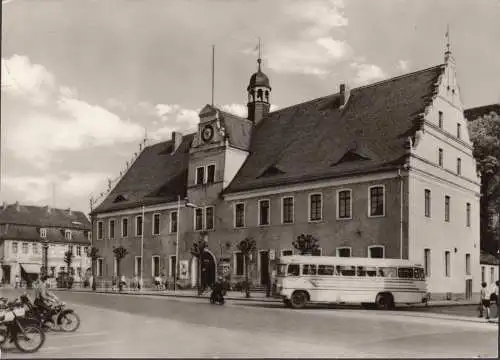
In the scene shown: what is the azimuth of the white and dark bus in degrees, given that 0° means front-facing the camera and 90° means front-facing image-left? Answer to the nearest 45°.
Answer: approximately 90°

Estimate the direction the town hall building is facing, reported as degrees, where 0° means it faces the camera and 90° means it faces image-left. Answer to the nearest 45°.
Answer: approximately 45°

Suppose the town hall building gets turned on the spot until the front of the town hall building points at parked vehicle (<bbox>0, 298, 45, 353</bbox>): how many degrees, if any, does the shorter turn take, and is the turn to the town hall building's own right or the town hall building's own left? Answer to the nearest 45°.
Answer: approximately 45° to the town hall building's own left

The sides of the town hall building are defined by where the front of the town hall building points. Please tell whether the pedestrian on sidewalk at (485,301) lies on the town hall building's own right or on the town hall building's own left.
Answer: on the town hall building's own left
